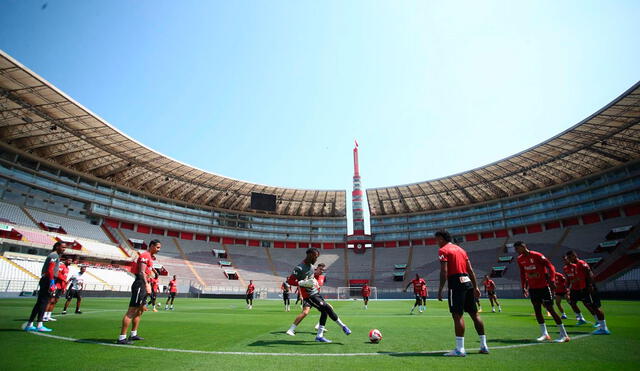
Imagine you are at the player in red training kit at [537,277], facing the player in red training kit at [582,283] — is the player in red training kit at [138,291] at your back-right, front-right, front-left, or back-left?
back-left

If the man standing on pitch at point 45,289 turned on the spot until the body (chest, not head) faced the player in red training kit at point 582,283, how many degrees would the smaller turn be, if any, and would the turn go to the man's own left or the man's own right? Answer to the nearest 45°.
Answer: approximately 45° to the man's own right

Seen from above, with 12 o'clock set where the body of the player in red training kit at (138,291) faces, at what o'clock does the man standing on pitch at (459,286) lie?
The man standing on pitch is roughly at 1 o'clock from the player in red training kit.

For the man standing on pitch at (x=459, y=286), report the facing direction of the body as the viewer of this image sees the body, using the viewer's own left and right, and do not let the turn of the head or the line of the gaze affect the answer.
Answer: facing away from the viewer and to the left of the viewer

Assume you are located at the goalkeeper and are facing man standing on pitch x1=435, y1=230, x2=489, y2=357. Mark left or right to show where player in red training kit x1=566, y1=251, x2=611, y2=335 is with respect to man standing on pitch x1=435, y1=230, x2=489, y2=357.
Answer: left

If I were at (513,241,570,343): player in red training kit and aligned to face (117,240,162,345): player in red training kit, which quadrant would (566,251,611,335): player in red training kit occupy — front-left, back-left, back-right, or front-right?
back-right

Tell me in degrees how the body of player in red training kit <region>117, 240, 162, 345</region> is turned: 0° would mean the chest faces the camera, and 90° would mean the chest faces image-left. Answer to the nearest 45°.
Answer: approximately 270°

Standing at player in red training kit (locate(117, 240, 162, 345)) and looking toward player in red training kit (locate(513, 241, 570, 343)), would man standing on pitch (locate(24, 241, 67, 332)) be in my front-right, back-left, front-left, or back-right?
back-left

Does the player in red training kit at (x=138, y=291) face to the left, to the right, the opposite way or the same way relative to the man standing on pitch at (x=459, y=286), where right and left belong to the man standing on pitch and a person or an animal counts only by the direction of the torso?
to the right

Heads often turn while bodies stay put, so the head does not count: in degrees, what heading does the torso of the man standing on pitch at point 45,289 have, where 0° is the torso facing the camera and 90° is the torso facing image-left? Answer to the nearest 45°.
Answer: approximately 270°
